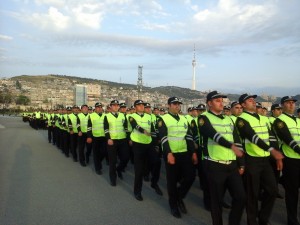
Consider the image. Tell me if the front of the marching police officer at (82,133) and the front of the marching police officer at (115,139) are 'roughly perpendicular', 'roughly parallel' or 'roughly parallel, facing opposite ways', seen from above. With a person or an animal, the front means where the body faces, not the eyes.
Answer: roughly parallel

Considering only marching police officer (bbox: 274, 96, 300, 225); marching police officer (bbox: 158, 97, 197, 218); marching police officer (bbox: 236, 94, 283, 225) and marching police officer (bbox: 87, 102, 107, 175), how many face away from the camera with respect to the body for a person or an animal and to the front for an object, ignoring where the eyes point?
0

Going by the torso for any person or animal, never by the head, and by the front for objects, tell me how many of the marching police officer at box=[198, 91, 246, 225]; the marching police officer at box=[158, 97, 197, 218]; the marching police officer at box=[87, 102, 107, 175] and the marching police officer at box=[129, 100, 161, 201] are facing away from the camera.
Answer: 0

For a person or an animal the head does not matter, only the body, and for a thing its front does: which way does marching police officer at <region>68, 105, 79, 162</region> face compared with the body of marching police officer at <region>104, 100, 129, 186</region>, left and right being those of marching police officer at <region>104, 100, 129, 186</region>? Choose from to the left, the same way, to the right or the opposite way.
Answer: the same way

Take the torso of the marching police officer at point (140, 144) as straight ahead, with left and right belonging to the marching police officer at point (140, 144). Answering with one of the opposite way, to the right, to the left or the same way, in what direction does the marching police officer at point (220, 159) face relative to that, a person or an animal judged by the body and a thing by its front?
the same way

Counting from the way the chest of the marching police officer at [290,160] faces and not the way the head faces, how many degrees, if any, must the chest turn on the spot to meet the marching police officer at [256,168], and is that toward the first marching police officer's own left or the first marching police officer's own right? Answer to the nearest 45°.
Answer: approximately 90° to the first marching police officer's own right
